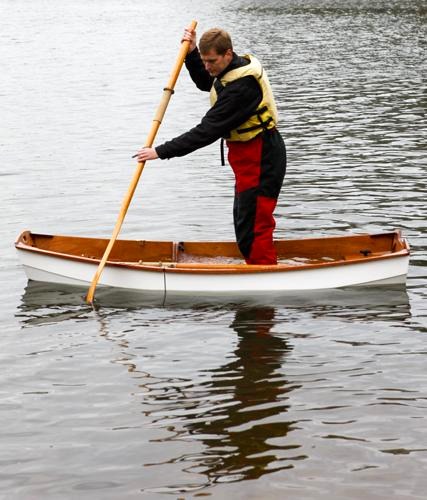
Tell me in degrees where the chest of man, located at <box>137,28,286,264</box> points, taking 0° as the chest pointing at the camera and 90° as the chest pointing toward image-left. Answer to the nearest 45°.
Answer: approximately 90°

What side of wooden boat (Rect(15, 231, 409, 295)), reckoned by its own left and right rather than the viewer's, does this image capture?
left
